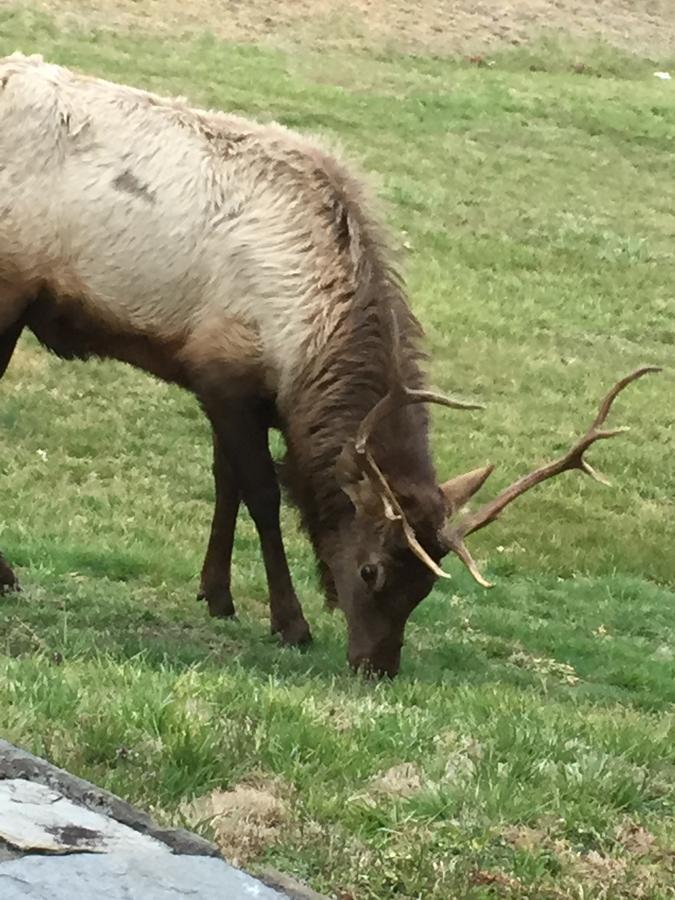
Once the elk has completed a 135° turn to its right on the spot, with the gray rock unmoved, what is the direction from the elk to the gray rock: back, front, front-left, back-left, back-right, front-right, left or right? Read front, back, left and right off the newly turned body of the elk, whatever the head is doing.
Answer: front-left

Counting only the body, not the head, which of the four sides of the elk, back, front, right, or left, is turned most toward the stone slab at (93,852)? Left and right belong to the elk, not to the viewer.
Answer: right

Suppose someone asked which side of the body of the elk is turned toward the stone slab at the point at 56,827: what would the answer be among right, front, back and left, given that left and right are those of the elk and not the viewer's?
right

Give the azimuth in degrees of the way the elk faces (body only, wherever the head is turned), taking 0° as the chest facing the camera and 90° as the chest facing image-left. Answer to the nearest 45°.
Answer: approximately 270°
